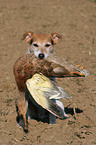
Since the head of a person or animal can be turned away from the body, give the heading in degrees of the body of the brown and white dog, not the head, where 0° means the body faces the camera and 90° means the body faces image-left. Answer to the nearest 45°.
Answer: approximately 0°
